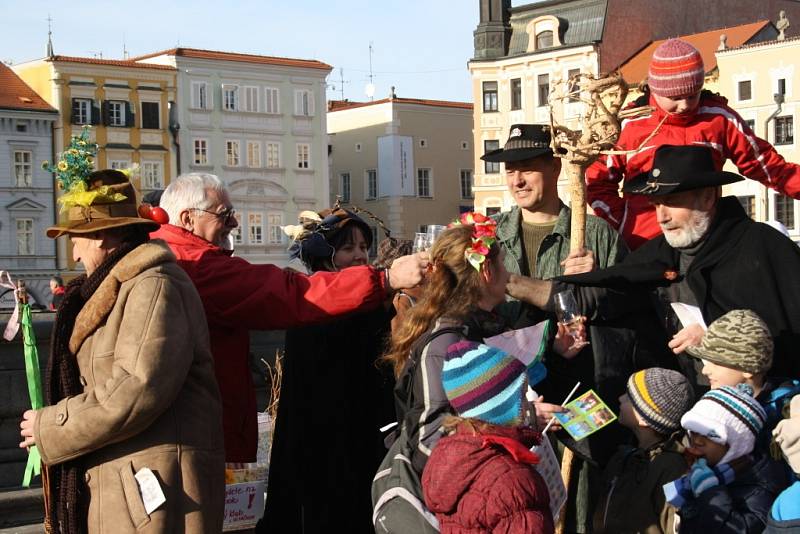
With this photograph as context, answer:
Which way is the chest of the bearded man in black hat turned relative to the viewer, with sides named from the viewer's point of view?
facing the viewer and to the left of the viewer

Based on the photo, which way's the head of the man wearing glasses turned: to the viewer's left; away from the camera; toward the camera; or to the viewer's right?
to the viewer's right

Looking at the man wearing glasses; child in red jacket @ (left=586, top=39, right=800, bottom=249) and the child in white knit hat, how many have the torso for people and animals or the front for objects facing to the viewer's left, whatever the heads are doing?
1

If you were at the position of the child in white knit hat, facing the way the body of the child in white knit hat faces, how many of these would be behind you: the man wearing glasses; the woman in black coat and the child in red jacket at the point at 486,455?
0

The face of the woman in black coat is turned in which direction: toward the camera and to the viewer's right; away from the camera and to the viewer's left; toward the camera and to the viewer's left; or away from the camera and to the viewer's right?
toward the camera and to the viewer's right

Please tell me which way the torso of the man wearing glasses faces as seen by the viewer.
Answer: to the viewer's right

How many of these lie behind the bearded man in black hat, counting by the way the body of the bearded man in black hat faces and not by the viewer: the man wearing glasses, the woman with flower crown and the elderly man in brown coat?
0

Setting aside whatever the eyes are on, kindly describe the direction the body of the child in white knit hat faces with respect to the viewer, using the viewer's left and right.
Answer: facing to the left of the viewer

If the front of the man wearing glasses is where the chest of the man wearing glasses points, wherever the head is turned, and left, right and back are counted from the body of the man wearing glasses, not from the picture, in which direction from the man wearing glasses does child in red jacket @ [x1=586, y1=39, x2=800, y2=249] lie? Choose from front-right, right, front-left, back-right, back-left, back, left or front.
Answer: front

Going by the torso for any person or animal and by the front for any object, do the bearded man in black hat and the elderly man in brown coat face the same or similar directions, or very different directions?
same or similar directions

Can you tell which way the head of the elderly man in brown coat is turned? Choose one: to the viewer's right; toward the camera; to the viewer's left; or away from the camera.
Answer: to the viewer's left

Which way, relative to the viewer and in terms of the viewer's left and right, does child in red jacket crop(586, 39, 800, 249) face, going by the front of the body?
facing the viewer

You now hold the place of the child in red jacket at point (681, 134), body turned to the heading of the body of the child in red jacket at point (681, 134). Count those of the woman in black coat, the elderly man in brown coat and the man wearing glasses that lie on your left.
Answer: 0

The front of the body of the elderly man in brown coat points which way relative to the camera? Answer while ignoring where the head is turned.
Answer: to the viewer's left
